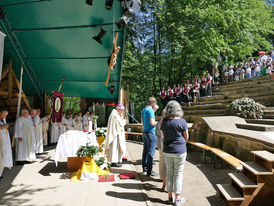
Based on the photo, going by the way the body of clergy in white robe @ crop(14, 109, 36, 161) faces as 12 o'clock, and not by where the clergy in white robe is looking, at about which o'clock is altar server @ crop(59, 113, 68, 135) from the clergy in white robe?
The altar server is roughly at 8 o'clock from the clergy in white robe.

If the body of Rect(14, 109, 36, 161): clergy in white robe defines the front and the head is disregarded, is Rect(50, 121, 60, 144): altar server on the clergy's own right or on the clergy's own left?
on the clergy's own left

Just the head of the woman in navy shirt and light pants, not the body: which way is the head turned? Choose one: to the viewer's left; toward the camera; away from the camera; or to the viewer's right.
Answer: away from the camera

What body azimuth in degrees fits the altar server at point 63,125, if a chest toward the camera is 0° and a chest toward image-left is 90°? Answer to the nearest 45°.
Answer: approximately 315°
